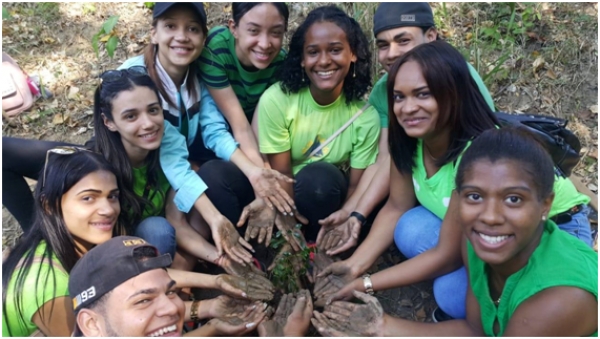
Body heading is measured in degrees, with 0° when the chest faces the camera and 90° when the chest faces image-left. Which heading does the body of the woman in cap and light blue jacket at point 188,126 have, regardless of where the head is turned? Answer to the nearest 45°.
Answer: approximately 315°

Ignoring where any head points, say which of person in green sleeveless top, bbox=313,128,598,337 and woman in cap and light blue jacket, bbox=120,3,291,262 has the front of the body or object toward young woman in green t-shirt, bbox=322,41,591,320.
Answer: the woman in cap and light blue jacket

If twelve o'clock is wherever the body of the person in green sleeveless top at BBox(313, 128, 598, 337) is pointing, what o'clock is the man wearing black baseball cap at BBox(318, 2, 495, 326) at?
The man wearing black baseball cap is roughly at 4 o'clock from the person in green sleeveless top.

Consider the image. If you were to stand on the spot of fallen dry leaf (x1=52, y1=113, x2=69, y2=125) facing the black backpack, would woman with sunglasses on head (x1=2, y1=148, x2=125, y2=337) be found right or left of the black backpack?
right

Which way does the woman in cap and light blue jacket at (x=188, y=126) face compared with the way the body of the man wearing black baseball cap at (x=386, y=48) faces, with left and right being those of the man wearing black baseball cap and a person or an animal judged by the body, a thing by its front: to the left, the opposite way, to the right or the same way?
to the left

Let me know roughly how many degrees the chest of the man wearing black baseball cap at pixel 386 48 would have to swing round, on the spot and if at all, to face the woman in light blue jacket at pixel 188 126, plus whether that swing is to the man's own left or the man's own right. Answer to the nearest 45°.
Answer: approximately 45° to the man's own right

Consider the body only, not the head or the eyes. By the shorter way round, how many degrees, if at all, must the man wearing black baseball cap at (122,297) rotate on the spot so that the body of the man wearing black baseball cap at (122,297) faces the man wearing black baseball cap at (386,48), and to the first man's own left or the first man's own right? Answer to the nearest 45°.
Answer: approximately 45° to the first man's own left

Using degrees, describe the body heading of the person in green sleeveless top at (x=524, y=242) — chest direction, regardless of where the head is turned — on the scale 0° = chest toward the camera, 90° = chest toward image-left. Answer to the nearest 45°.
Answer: approximately 45°

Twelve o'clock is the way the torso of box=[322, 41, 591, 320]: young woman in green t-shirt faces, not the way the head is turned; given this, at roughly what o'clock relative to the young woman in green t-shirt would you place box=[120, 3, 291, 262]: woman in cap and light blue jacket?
The woman in cap and light blue jacket is roughly at 2 o'clock from the young woman in green t-shirt.
